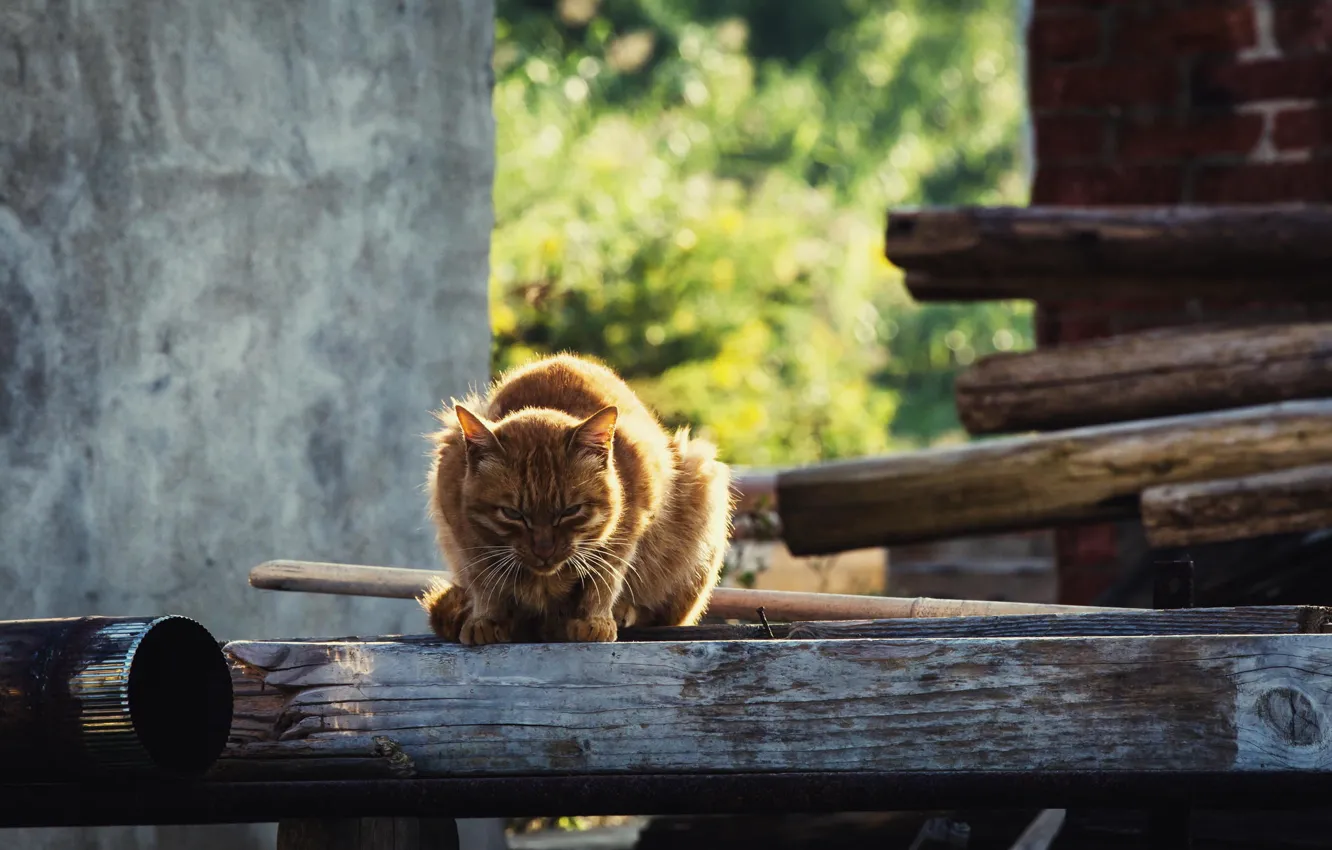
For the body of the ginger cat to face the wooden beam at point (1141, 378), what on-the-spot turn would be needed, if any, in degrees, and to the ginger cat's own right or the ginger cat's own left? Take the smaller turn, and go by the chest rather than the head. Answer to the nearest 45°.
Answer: approximately 135° to the ginger cat's own left

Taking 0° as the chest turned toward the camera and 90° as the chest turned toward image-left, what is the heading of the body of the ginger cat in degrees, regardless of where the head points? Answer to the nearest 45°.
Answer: approximately 0°

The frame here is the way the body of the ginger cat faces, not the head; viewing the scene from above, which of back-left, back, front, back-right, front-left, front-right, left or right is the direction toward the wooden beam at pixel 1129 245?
back-left

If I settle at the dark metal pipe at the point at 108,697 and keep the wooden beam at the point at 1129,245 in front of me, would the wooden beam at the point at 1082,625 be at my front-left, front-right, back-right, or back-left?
front-right

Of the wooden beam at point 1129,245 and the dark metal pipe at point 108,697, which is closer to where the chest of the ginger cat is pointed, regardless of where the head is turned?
the dark metal pipe

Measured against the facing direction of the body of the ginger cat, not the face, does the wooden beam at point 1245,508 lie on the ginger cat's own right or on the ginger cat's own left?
on the ginger cat's own left

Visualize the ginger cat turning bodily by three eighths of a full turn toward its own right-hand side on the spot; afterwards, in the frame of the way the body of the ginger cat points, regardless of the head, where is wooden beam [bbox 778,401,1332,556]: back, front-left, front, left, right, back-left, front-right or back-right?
right
